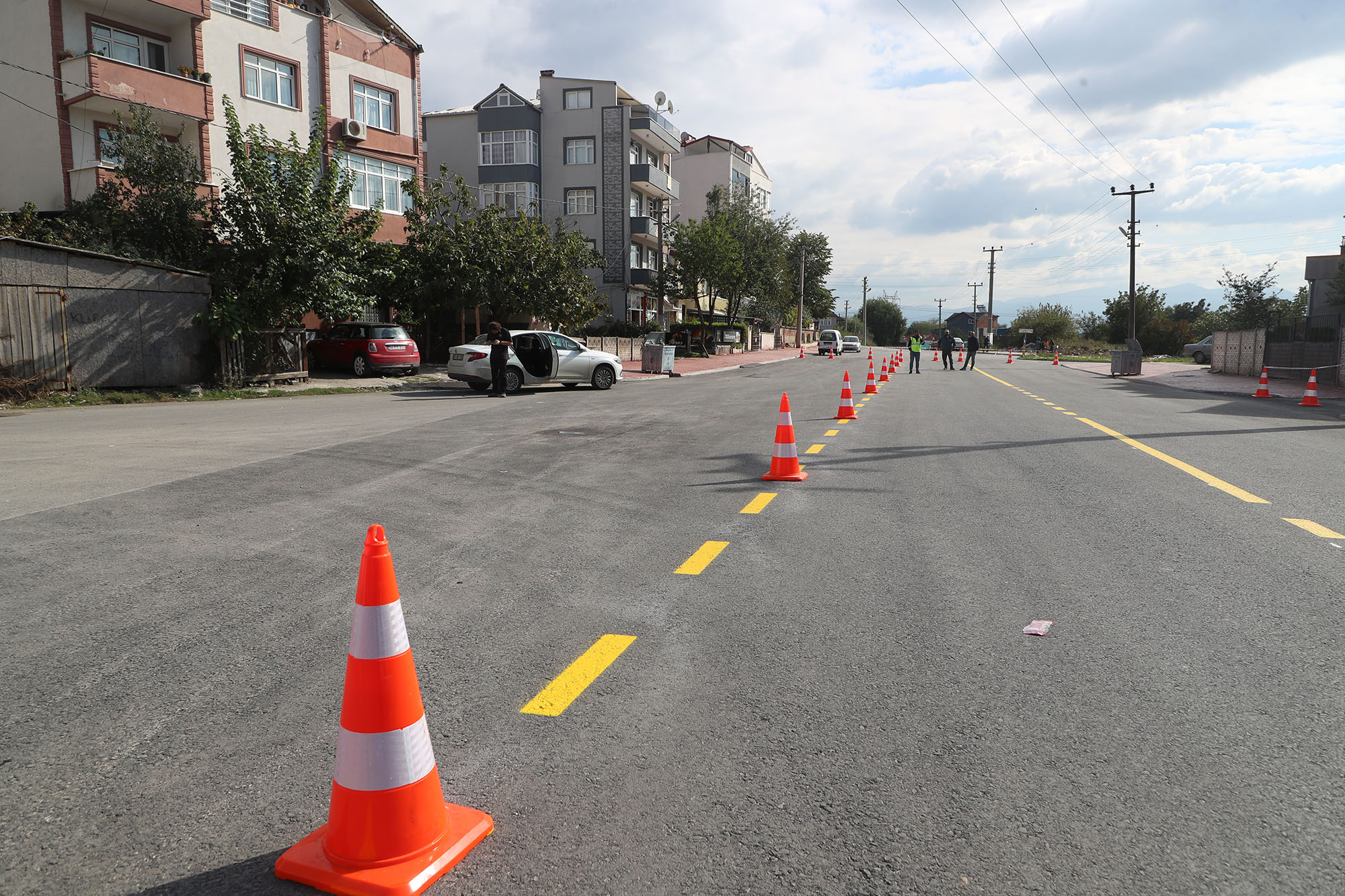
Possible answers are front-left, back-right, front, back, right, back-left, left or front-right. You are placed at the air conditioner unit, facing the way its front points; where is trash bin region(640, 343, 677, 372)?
front-left

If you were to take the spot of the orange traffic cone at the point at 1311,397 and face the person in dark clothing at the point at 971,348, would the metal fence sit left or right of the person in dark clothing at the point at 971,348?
right

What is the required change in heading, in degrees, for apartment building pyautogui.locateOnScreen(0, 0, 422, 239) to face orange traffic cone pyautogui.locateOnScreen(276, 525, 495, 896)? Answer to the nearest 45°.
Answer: approximately 45° to its right

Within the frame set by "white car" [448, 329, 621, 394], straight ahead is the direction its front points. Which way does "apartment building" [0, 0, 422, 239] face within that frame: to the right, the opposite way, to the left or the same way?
to the right

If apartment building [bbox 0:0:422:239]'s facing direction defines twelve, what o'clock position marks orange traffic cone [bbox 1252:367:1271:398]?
The orange traffic cone is roughly at 12 o'clock from the apartment building.

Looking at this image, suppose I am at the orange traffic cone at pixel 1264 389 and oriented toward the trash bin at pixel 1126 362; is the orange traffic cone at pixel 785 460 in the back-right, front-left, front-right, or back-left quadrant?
back-left

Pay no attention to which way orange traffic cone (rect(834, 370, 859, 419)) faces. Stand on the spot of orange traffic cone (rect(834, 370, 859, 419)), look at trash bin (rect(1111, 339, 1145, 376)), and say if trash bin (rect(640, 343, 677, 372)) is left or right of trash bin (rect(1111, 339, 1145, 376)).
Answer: left

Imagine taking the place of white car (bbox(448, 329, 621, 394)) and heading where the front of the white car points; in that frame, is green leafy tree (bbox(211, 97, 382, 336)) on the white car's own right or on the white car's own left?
on the white car's own left

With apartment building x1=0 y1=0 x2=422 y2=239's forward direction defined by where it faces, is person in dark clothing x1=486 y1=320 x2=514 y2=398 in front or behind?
in front

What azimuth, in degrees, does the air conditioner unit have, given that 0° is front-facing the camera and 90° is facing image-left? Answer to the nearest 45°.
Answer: approximately 315°

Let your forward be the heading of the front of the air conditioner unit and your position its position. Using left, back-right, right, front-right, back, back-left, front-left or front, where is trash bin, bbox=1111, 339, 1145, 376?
front-left

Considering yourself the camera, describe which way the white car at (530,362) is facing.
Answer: facing away from the viewer and to the right of the viewer
